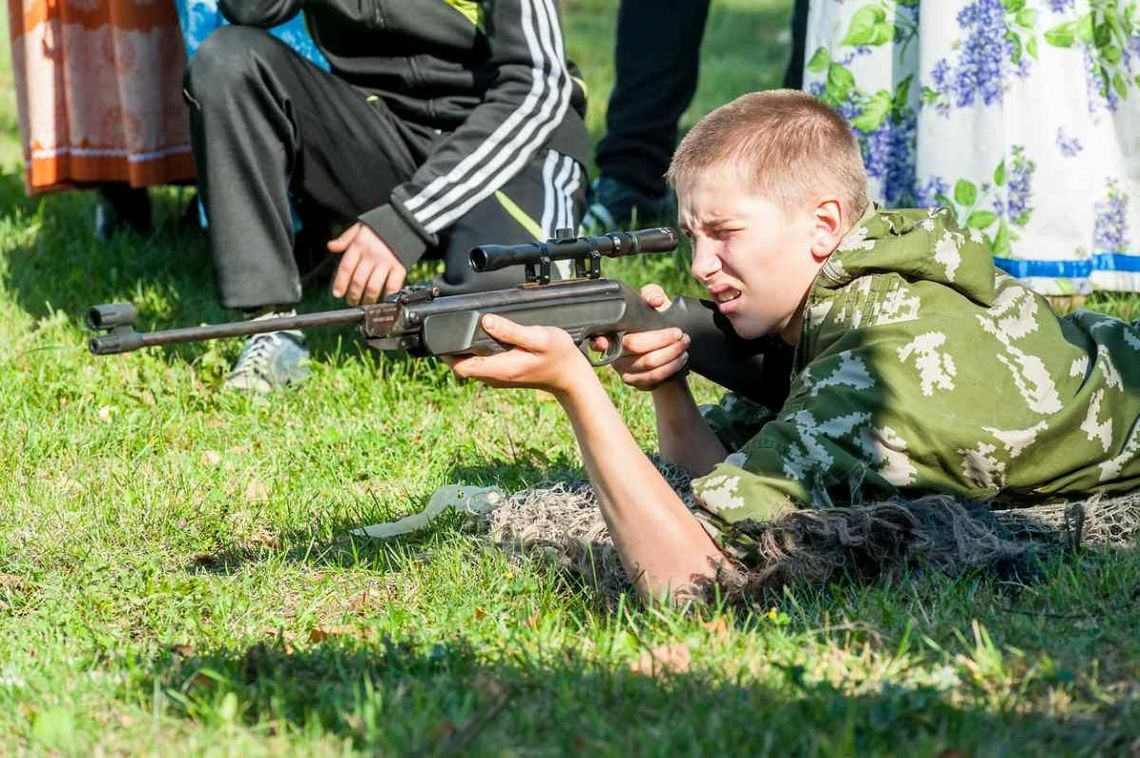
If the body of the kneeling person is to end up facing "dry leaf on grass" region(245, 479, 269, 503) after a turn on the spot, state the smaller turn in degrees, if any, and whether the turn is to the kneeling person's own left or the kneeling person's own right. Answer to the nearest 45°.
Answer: approximately 45° to the kneeling person's own left

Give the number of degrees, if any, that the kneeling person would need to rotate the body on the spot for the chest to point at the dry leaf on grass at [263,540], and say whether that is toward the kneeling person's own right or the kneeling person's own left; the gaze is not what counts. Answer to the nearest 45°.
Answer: approximately 45° to the kneeling person's own left

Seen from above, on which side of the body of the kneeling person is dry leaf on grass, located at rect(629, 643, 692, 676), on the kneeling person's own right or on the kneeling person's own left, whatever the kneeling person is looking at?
on the kneeling person's own left

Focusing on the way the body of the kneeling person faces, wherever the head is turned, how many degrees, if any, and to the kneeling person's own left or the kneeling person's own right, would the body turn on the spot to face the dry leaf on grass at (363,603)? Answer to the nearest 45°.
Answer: approximately 45° to the kneeling person's own left

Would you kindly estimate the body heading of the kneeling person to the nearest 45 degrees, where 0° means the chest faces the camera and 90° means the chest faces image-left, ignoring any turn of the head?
approximately 45°

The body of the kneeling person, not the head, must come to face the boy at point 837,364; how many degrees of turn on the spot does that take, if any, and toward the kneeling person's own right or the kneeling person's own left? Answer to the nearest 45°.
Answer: approximately 90° to the kneeling person's own left

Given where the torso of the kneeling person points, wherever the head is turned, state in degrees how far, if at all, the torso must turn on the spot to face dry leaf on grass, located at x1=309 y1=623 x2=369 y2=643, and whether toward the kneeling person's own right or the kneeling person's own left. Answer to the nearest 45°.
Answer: approximately 45° to the kneeling person's own left

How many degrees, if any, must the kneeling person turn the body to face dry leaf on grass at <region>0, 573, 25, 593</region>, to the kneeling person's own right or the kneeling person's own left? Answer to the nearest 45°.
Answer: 0° — they already face it
